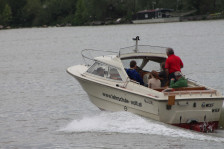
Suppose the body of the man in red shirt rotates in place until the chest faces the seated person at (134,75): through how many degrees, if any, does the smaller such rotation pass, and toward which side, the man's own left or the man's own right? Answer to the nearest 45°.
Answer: approximately 45° to the man's own left

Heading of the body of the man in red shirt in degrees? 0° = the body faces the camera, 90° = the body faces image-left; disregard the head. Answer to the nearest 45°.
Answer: approximately 135°

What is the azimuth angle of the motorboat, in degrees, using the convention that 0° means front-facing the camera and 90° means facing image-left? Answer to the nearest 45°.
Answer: approximately 135°
